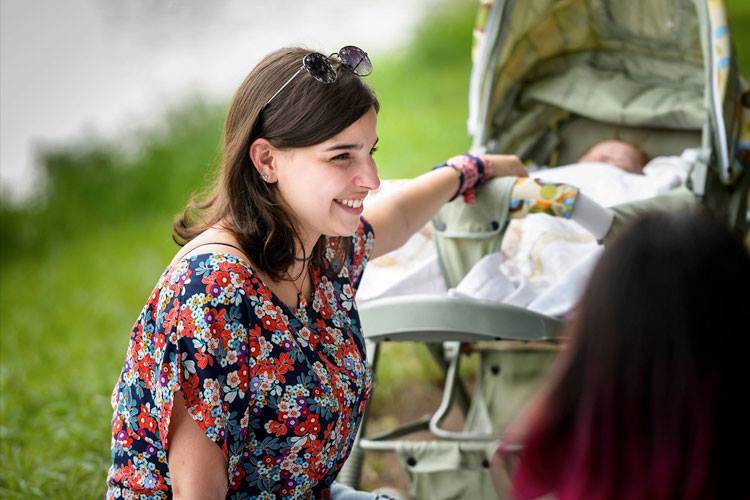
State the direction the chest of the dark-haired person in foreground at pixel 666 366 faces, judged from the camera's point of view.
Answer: away from the camera

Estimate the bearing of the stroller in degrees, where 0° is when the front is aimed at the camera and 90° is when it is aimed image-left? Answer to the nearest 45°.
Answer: approximately 45°

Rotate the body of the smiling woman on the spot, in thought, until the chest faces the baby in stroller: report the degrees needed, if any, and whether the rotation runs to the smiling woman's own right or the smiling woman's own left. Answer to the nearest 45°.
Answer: approximately 90° to the smiling woman's own left

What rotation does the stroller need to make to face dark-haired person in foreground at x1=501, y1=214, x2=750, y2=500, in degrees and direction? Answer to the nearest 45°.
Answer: approximately 45° to its left

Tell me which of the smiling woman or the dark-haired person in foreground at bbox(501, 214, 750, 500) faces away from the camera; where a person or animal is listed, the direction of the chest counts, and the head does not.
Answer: the dark-haired person in foreground

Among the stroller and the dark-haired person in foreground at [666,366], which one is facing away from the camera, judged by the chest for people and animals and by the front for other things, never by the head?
the dark-haired person in foreground

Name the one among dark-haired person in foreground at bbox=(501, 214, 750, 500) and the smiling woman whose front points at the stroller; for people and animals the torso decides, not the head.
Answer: the dark-haired person in foreground

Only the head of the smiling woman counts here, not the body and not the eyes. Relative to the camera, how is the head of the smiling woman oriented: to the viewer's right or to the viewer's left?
to the viewer's right

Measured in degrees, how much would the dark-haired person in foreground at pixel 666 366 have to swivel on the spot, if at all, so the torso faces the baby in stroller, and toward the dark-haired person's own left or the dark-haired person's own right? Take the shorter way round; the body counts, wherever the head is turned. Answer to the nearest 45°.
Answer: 0° — they already face them

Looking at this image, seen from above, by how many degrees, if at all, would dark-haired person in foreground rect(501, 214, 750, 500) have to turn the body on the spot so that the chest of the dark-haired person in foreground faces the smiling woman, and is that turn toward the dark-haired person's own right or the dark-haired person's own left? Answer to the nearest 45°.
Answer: approximately 45° to the dark-haired person's own left

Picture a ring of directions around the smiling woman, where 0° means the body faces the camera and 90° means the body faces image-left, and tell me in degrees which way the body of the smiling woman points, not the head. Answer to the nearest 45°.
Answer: approximately 315°

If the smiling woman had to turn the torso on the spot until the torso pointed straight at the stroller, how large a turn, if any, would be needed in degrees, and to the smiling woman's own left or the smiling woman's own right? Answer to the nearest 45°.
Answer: approximately 90° to the smiling woman's own left
